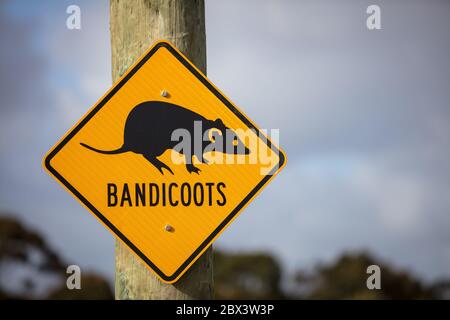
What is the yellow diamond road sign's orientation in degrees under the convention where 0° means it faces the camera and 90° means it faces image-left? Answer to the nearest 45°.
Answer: approximately 0°
